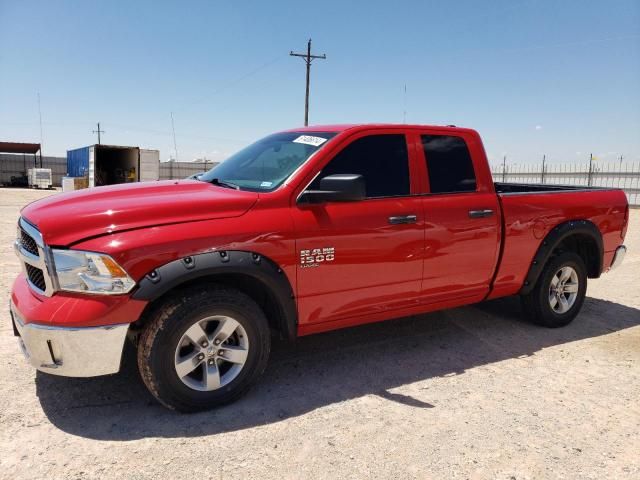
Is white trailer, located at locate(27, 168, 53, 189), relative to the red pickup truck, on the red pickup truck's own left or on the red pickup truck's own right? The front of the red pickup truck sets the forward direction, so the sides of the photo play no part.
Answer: on the red pickup truck's own right

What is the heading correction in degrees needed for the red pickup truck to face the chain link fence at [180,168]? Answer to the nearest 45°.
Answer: approximately 135° to its right

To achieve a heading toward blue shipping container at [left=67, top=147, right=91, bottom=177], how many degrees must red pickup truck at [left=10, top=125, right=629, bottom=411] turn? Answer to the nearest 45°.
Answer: approximately 90° to its right

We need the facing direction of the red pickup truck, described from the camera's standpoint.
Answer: facing the viewer and to the left of the viewer

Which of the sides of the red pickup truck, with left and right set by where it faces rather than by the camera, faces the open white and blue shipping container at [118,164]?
right
